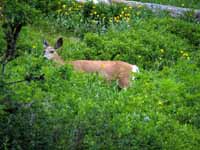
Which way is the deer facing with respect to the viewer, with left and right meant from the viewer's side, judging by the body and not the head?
facing to the left of the viewer
